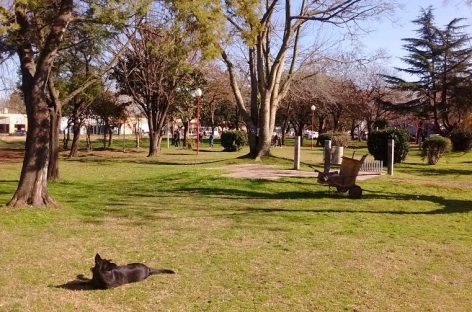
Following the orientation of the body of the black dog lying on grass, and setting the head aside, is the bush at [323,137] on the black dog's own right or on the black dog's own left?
on the black dog's own right

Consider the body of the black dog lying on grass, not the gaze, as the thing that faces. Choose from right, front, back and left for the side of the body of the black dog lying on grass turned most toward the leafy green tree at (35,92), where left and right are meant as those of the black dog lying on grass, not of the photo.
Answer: right

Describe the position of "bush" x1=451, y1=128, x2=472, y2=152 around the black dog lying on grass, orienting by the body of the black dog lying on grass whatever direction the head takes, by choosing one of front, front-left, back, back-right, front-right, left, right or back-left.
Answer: back-right

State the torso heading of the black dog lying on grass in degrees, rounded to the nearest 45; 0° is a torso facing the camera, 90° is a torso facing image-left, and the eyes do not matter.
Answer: approximately 90°

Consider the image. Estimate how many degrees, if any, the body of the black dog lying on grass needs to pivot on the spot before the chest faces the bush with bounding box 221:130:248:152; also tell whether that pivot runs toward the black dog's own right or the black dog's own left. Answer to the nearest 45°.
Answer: approximately 90° to the black dog's own right

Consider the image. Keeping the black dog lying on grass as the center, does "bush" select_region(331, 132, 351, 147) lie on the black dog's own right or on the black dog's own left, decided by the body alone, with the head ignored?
on the black dog's own right

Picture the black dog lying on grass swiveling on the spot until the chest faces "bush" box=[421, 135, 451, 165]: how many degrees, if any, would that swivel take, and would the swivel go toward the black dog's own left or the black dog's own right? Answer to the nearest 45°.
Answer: approximately 135° to the black dog's own right

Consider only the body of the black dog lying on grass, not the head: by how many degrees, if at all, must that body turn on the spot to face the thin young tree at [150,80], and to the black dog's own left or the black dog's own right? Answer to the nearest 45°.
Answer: approximately 90° to the black dog's own right
